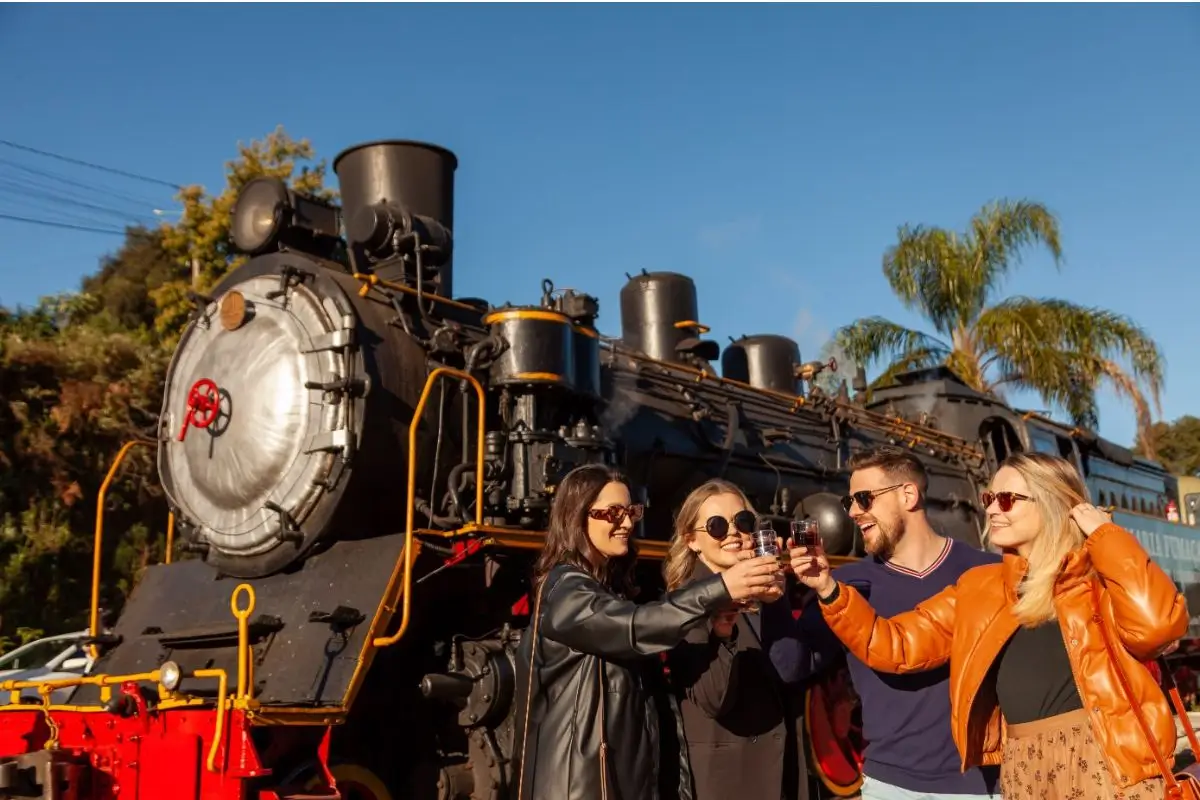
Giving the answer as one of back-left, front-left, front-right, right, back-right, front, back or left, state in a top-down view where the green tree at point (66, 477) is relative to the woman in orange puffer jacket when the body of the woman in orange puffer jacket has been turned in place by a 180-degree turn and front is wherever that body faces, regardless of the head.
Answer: left

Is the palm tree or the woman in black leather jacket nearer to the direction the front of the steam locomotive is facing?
the woman in black leather jacket

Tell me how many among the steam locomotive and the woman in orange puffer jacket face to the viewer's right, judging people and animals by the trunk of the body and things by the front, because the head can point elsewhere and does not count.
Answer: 0

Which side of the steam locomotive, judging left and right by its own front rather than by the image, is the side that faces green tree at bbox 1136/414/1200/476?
back

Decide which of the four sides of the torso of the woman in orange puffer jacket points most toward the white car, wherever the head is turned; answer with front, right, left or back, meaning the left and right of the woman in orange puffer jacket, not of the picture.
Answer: right

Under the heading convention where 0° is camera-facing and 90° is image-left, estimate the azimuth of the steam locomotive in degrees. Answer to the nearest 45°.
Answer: approximately 45°

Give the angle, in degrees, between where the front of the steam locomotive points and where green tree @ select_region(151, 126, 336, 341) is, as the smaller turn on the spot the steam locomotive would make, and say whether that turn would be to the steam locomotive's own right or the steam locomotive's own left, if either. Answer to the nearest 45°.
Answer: approximately 90° to the steam locomotive's own right

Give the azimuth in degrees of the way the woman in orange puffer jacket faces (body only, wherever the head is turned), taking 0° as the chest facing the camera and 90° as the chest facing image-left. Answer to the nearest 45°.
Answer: approximately 45°

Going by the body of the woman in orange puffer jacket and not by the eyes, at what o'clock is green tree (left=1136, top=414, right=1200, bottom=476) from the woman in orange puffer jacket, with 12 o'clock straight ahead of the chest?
The green tree is roughly at 5 o'clock from the woman in orange puffer jacket.

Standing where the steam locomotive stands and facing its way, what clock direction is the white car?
The white car is roughly at 3 o'clock from the steam locomotive.
